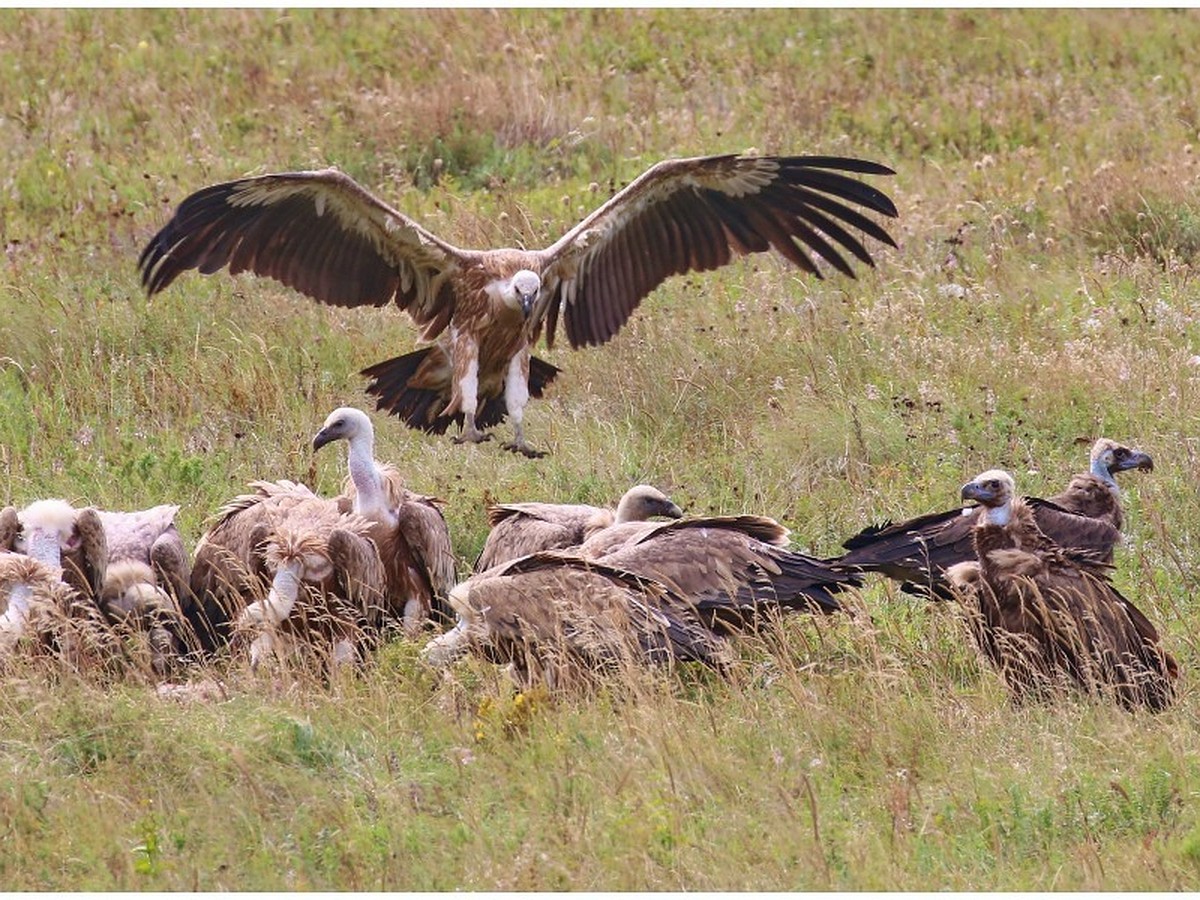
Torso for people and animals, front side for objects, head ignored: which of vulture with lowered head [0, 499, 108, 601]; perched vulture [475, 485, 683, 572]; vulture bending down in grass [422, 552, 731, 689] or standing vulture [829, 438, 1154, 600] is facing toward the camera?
vulture with lowered head [0, 499, 108, 601]

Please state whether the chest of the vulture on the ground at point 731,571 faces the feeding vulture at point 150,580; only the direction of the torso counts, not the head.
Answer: yes

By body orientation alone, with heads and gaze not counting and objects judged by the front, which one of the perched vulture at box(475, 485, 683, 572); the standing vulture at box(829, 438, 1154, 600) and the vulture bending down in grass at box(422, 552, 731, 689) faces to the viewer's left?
the vulture bending down in grass at box(422, 552, 731, 689)

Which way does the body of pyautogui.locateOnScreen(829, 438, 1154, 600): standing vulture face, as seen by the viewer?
to the viewer's right

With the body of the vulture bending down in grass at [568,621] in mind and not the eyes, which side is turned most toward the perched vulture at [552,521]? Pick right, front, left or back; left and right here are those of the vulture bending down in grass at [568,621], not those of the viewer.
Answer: right

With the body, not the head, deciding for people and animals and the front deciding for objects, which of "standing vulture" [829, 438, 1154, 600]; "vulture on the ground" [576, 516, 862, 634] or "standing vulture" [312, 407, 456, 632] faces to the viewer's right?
"standing vulture" [829, 438, 1154, 600]

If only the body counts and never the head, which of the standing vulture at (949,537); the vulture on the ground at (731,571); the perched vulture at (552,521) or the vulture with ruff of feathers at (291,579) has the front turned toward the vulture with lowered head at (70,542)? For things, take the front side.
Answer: the vulture on the ground at (731,571)

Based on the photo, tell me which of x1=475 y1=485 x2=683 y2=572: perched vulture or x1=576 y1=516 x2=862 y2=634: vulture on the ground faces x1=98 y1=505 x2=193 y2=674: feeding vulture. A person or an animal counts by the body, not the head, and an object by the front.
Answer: x1=576 y1=516 x2=862 y2=634: vulture on the ground

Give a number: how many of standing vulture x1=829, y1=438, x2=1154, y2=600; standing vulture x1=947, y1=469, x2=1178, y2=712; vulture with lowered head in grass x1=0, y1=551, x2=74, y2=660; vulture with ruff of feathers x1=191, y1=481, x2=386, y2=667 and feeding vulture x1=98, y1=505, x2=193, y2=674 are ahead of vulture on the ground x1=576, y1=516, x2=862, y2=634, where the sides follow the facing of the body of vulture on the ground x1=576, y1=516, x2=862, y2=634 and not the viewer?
3

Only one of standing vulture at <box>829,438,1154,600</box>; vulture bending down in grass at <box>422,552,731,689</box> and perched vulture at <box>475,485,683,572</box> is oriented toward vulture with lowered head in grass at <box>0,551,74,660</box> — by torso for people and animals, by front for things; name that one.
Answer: vulture bending down in grass at <box>422,552,731,689</box>

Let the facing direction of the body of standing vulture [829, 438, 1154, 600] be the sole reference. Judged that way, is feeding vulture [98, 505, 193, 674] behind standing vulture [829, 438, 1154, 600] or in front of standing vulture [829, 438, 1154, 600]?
behind

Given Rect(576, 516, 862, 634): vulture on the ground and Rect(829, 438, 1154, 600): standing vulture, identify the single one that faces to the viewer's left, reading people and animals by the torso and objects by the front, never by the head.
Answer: Rect(576, 516, 862, 634): vulture on the ground

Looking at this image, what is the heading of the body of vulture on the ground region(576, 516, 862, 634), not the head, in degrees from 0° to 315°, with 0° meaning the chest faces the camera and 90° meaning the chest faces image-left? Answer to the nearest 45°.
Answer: approximately 90°

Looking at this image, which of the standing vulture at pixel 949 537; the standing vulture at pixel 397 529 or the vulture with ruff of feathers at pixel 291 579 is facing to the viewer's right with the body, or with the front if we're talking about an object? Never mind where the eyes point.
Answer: the standing vulture at pixel 949 537
